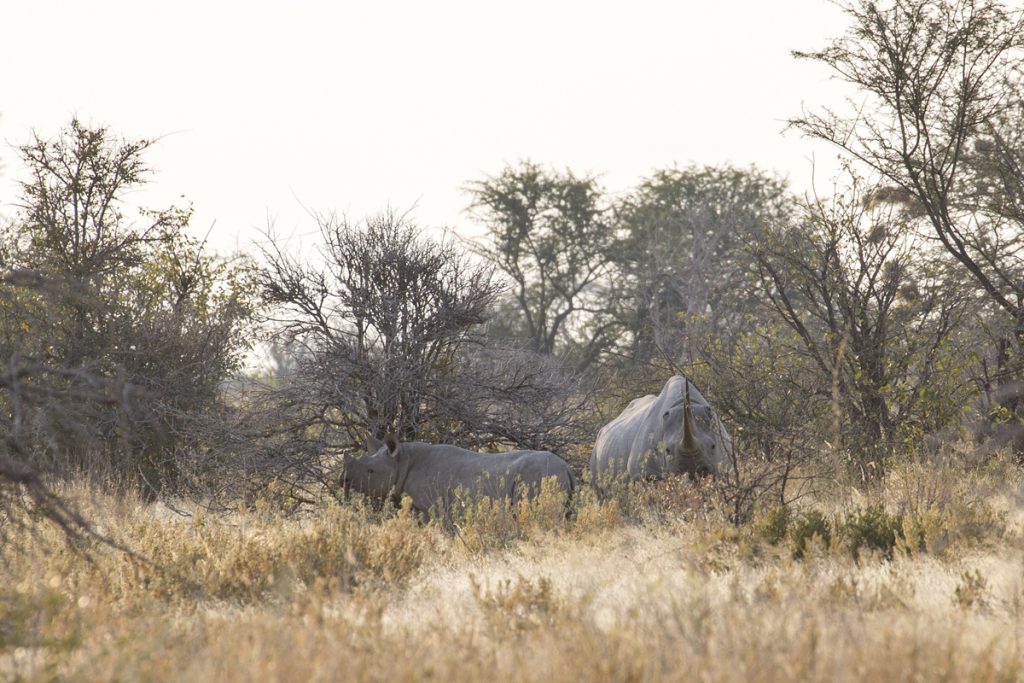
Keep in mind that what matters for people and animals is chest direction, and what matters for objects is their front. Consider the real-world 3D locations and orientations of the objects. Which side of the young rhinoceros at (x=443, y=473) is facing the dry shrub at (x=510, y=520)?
left

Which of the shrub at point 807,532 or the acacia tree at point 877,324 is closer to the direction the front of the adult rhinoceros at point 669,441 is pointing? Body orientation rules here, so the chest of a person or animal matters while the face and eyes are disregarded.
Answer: the shrub

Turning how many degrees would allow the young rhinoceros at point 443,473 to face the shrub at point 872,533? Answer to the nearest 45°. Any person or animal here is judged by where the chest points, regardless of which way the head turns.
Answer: approximately 135° to its left

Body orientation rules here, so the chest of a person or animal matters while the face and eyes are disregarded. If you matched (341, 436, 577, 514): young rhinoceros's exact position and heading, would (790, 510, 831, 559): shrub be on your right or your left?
on your left

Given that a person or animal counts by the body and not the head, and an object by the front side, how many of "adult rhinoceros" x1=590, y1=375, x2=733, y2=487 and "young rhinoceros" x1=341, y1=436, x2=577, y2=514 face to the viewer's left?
1

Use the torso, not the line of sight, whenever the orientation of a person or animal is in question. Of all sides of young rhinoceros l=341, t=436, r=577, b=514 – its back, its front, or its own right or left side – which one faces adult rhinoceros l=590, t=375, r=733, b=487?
back

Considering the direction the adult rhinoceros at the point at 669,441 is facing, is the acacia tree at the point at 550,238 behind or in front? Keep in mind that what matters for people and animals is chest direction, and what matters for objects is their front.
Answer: behind

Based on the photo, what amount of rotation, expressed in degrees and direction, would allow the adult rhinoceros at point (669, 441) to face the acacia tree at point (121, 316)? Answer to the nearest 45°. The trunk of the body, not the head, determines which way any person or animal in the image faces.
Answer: approximately 135° to its right

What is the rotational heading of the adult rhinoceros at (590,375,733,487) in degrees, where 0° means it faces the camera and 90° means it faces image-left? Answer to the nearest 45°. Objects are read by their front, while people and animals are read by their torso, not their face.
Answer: approximately 315°

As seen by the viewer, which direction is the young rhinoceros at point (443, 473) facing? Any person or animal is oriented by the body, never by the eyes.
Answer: to the viewer's left

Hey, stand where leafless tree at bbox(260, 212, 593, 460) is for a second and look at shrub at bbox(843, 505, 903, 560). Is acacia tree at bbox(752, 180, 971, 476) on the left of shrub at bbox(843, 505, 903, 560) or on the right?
left

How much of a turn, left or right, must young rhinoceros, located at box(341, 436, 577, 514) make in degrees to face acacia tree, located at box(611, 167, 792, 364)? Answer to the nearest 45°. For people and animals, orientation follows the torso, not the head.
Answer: approximately 90° to its right

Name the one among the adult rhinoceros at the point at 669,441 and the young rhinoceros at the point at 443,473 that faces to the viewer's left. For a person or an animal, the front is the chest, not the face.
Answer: the young rhinoceros at the point at 443,473

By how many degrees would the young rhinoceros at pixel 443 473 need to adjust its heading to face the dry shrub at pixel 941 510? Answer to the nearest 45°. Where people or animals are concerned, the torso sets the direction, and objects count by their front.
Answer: approximately 135° to its left

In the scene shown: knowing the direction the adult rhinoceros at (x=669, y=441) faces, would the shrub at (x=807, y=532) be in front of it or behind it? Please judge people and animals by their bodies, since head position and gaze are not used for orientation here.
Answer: in front
